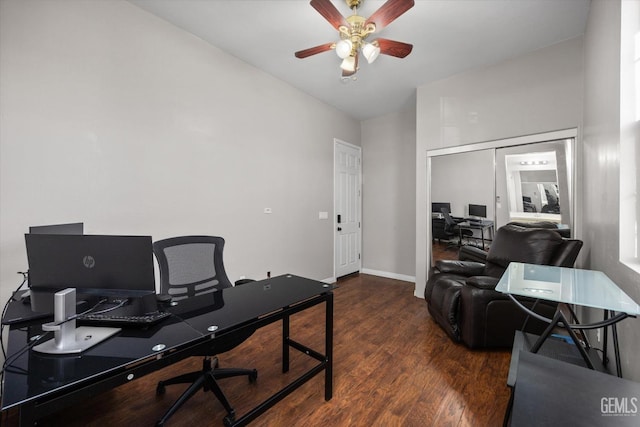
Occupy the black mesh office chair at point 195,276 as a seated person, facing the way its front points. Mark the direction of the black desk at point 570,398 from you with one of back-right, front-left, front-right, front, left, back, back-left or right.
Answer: front

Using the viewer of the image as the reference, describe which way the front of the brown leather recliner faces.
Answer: facing the viewer and to the left of the viewer

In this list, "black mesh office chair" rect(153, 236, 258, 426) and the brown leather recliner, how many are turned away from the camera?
0

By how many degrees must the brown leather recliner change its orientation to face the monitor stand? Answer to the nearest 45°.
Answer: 0° — it already faces it

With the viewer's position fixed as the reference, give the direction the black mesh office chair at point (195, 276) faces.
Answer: facing the viewer and to the right of the viewer

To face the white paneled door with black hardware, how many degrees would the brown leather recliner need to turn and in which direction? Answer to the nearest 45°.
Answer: approximately 90° to its right

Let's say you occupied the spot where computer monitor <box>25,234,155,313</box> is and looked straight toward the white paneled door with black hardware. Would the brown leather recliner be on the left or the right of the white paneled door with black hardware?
right

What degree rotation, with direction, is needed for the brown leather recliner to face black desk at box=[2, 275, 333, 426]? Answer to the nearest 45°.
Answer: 0° — it already faces it

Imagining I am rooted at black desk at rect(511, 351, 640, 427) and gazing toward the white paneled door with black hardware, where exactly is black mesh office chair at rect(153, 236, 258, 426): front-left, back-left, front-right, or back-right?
front-left

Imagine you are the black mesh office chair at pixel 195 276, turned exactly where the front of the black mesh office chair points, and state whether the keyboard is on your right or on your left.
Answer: on your right

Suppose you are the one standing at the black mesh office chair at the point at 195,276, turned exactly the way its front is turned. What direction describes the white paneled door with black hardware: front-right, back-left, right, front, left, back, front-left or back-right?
left
